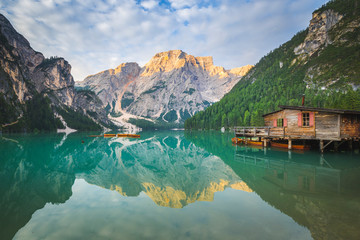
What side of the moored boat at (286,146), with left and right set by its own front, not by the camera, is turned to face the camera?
left
